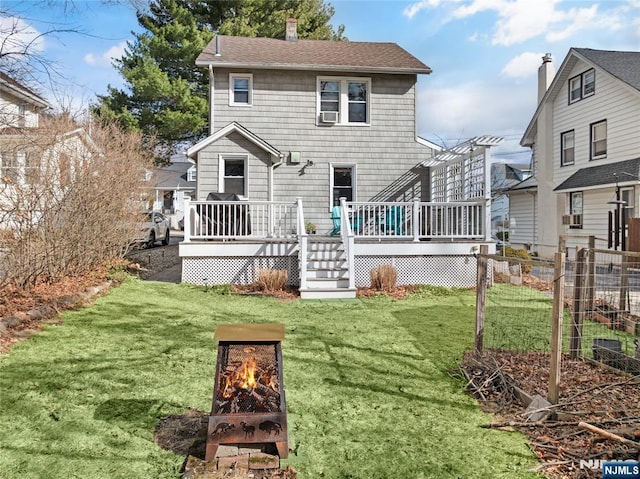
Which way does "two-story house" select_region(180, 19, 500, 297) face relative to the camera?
away from the camera

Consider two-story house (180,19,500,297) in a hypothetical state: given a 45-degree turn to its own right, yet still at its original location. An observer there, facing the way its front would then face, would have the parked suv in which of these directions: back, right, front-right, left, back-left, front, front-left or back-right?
left

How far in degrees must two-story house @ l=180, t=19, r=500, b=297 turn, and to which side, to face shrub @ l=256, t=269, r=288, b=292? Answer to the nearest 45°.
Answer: approximately 180°

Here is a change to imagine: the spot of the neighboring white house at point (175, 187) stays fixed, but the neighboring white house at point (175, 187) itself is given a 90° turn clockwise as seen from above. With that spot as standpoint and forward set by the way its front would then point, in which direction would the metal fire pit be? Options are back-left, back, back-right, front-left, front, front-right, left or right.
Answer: left

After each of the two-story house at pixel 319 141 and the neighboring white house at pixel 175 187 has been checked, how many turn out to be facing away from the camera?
1

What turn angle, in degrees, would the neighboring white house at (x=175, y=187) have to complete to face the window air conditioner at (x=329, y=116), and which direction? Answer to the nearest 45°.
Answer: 0° — it already faces it

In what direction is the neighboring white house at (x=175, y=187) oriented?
toward the camera

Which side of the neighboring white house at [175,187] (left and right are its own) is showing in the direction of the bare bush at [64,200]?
front

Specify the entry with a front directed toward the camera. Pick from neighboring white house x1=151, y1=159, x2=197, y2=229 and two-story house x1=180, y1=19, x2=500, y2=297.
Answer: the neighboring white house

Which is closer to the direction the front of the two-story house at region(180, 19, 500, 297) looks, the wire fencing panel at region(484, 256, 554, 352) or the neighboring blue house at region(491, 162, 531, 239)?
the neighboring blue house

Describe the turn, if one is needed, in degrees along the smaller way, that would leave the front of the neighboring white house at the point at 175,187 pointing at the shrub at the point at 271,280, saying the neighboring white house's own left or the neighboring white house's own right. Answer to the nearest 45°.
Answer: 0° — it already faces it

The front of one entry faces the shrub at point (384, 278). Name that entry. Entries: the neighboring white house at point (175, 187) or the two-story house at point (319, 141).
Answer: the neighboring white house

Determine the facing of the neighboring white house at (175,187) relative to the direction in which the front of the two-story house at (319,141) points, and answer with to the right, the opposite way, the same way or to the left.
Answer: the opposite way

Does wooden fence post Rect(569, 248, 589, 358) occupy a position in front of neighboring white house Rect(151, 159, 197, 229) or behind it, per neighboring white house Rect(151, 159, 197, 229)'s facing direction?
in front

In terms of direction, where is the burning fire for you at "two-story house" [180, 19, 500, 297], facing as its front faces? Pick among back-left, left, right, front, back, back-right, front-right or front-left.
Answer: back

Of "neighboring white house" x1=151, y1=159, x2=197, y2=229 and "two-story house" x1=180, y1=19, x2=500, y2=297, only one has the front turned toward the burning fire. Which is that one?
the neighboring white house

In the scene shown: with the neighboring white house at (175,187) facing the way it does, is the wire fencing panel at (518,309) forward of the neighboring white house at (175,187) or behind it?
forward
